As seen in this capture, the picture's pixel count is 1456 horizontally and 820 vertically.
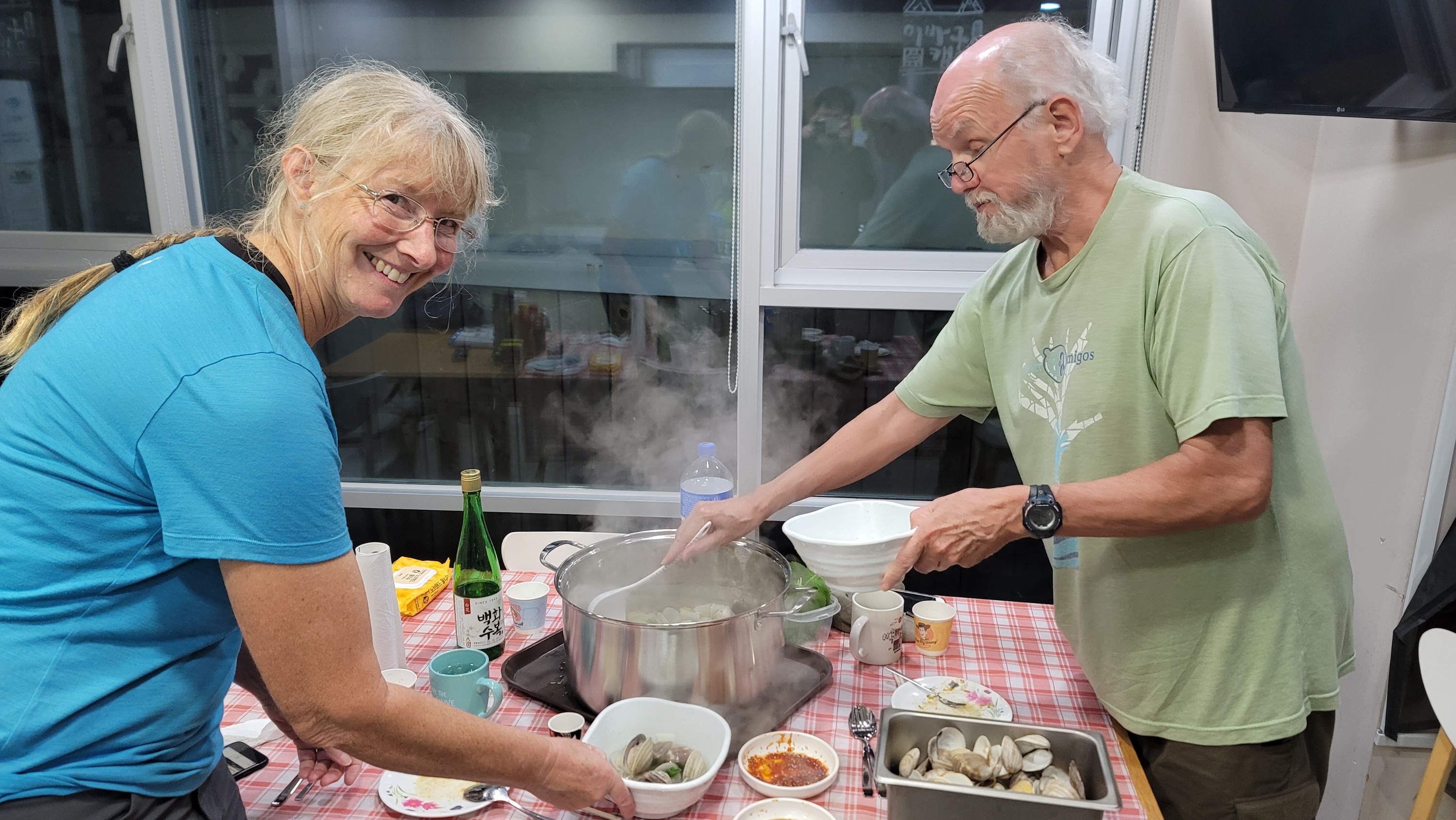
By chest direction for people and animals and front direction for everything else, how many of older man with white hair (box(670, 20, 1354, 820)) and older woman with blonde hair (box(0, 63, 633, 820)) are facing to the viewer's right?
1

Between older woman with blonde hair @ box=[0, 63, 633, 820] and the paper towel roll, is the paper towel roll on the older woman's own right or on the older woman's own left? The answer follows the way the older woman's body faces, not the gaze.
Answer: on the older woman's own left

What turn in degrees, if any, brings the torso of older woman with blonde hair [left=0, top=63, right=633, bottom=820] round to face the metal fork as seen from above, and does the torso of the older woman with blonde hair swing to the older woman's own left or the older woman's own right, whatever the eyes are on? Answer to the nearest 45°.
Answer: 0° — they already face it

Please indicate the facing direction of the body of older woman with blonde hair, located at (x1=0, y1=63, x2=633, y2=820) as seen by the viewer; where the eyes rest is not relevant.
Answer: to the viewer's right

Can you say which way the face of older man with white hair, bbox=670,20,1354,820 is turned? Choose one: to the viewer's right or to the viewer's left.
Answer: to the viewer's left

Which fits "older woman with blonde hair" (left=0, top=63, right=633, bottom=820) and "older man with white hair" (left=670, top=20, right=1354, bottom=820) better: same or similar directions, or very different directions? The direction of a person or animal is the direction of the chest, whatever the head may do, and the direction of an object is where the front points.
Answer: very different directions

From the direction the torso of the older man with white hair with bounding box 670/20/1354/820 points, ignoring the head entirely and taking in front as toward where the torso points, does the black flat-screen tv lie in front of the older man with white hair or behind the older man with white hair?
behind

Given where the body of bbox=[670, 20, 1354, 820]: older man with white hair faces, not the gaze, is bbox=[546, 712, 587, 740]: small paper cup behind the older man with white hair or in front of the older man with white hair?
in front
